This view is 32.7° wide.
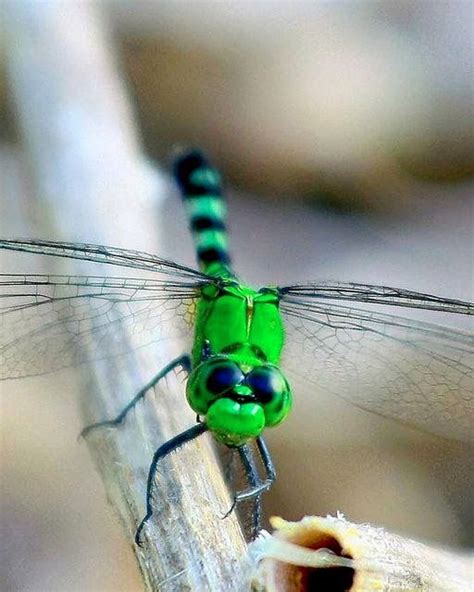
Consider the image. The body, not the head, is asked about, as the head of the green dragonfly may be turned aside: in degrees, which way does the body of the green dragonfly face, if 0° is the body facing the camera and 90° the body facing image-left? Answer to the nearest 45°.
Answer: approximately 0°
